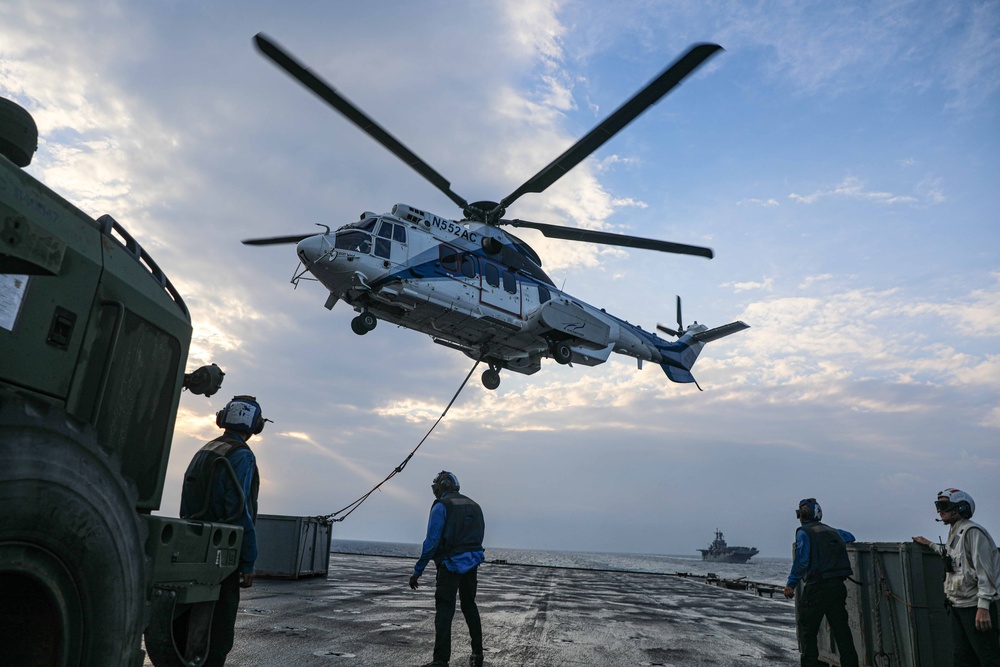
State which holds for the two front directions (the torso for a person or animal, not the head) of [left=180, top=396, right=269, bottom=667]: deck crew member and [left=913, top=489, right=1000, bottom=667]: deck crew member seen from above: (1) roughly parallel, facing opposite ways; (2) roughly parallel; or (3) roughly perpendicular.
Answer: roughly perpendicular

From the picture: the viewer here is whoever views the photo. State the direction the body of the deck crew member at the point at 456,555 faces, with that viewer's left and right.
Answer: facing away from the viewer and to the left of the viewer

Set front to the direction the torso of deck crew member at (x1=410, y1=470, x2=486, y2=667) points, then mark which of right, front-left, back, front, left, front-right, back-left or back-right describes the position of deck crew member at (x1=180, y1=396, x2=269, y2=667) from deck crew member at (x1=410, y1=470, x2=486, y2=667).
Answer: left

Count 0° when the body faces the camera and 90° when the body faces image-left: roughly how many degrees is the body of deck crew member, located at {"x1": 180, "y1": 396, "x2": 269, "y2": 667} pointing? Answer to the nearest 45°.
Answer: approximately 225°

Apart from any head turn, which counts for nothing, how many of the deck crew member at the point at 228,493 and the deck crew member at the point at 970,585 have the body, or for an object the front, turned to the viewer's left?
1

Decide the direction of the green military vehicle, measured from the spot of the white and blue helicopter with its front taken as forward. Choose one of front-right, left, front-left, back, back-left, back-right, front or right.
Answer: front-left

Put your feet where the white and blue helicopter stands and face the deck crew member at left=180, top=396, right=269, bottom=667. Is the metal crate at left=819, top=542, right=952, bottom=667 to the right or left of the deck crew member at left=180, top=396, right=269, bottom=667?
left

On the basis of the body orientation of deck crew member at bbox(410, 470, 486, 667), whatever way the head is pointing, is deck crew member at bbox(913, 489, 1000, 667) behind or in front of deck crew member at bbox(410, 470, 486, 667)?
behind

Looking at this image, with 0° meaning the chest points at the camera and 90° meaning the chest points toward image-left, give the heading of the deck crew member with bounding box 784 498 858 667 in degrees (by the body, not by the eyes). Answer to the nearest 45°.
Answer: approximately 135°

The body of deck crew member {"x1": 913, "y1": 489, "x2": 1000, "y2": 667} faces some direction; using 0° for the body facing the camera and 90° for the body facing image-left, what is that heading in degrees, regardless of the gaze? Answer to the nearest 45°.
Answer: approximately 90°

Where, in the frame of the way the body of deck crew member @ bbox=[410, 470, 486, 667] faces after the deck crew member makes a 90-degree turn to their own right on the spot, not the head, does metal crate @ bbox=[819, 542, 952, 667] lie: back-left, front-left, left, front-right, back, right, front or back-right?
front-right

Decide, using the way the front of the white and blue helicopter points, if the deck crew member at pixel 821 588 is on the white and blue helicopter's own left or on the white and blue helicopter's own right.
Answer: on the white and blue helicopter's own left
